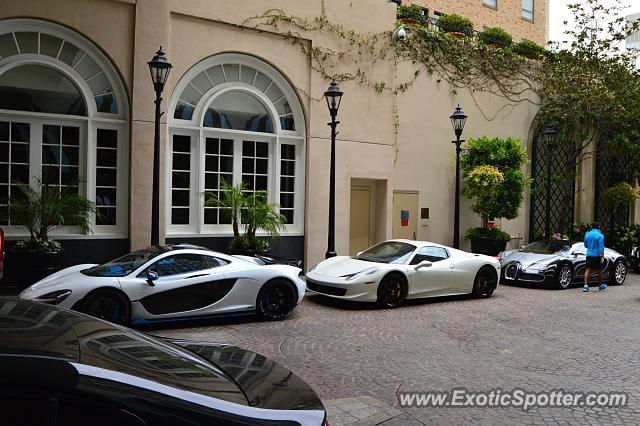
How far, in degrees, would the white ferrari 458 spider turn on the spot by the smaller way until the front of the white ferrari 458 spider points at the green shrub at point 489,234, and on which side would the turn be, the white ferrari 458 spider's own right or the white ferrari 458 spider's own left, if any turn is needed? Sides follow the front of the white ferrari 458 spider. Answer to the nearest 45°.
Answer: approximately 135° to the white ferrari 458 spider's own right

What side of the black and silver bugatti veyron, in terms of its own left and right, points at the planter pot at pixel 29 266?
front

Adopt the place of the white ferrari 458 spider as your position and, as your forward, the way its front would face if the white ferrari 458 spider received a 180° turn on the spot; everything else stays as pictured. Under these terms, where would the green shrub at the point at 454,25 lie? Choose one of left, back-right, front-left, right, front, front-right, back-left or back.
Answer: front-left

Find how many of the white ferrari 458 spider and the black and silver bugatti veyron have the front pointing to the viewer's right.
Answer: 0

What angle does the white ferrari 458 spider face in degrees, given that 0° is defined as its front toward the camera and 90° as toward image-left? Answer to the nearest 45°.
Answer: approximately 45°

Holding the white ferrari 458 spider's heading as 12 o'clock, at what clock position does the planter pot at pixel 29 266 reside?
The planter pot is roughly at 1 o'clock from the white ferrari 458 spider.

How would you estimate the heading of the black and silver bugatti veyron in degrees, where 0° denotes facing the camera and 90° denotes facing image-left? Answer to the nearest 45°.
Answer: approximately 45°

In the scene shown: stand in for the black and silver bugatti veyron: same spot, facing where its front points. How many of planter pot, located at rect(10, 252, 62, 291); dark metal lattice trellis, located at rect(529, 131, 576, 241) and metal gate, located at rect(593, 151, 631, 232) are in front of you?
1

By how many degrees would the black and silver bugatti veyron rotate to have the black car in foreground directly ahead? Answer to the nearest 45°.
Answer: approximately 45° to its left

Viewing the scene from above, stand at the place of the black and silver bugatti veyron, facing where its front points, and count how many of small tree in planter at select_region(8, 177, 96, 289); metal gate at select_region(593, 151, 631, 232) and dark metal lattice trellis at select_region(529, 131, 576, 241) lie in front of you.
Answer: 1
